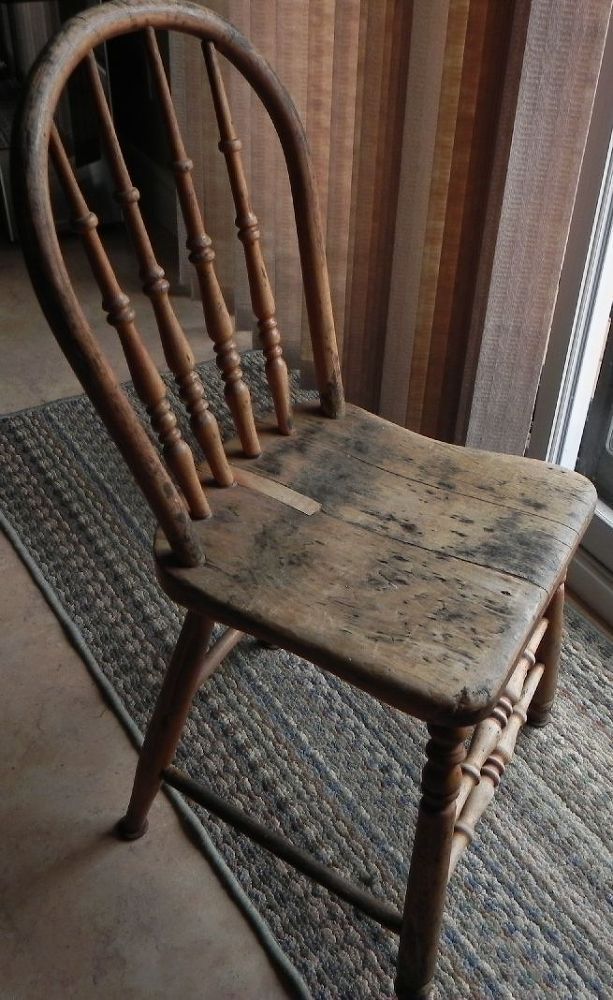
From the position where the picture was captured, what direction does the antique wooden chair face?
facing the viewer and to the right of the viewer

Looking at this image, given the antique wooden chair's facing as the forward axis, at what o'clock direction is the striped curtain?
The striped curtain is roughly at 8 o'clock from the antique wooden chair.
